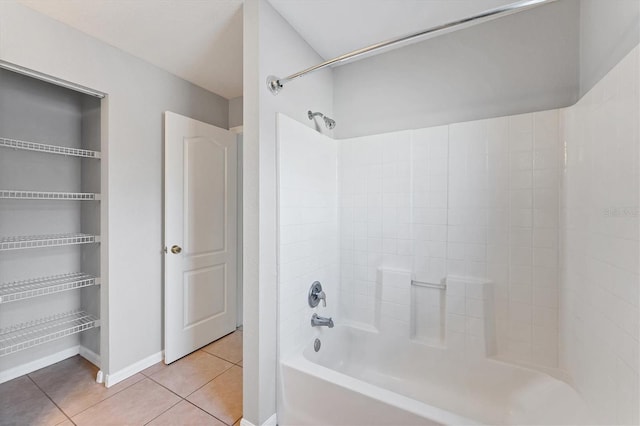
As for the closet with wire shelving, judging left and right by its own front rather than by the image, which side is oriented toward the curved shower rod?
front

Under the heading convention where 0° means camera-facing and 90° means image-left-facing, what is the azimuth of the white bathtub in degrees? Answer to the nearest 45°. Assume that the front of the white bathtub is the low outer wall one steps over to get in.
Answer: approximately 45°

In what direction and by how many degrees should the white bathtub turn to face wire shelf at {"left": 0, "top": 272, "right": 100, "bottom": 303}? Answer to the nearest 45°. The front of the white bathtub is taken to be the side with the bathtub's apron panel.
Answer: approximately 45° to its right

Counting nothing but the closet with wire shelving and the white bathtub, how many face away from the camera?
0

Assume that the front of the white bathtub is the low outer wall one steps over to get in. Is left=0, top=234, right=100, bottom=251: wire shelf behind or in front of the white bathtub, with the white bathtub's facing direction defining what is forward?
in front

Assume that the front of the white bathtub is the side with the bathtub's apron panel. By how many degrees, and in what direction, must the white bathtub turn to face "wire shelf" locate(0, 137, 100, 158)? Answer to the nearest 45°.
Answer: approximately 45° to its right

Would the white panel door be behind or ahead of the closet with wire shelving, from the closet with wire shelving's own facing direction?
ahead

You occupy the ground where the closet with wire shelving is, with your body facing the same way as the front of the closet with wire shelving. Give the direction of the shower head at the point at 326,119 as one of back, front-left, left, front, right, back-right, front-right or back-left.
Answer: front

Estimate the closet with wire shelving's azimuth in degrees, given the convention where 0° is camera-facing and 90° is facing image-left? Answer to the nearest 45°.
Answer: approximately 315°
